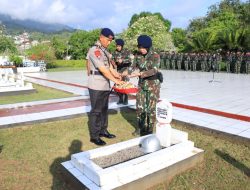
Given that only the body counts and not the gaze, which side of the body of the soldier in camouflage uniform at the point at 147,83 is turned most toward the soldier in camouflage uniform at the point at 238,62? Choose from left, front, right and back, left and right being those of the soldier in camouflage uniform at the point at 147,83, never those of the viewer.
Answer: back

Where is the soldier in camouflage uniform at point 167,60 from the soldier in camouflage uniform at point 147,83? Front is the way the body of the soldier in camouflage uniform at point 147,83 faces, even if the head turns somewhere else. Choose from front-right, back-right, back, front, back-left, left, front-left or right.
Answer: back-right

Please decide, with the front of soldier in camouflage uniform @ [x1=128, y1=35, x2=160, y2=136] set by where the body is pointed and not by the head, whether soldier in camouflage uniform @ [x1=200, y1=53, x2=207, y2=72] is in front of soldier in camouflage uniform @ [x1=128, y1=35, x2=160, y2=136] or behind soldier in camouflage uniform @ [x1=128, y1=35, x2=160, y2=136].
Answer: behind

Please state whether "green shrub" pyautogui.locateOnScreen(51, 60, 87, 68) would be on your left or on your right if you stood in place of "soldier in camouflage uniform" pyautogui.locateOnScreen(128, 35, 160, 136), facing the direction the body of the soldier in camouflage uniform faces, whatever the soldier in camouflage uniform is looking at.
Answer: on your right

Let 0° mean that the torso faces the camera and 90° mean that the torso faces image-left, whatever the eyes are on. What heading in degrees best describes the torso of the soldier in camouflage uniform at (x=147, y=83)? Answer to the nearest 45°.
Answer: approximately 45°

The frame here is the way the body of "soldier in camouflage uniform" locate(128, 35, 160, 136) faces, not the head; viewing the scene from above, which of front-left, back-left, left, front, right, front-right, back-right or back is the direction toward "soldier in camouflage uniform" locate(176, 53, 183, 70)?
back-right

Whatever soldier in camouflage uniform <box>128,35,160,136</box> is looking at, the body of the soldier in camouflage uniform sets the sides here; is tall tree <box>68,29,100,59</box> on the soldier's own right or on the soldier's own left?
on the soldier's own right

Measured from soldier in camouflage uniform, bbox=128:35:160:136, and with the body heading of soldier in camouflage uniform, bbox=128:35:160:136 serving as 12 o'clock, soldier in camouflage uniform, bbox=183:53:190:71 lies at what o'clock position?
soldier in camouflage uniform, bbox=183:53:190:71 is roughly at 5 o'clock from soldier in camouflage uniform, bbox=128:35:160:136.
